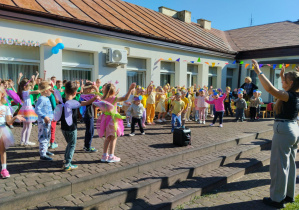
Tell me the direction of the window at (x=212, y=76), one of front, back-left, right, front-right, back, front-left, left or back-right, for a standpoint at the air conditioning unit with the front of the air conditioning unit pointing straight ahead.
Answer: left

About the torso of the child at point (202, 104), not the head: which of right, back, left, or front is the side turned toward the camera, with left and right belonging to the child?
front

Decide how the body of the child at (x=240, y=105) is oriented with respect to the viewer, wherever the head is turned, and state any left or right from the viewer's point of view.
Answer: facing the viewer

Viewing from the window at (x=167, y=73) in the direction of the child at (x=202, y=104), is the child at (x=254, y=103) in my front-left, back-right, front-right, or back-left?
front-left

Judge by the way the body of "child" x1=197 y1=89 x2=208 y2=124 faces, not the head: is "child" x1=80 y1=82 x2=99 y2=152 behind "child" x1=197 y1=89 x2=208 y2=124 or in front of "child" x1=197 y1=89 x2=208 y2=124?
in front

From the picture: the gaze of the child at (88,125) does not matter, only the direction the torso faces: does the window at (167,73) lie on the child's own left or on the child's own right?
on the child's own left

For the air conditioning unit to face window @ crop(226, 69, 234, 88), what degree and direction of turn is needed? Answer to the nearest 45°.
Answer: approximately 90° to its left

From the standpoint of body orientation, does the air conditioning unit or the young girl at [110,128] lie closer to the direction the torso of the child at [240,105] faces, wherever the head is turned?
the young girl

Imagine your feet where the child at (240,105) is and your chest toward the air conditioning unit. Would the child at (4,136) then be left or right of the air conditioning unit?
left
